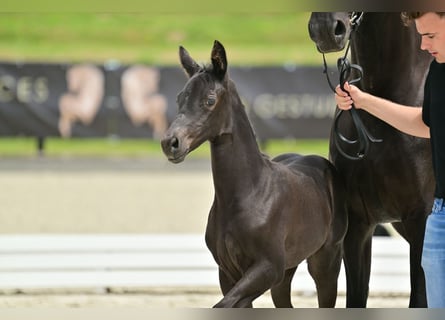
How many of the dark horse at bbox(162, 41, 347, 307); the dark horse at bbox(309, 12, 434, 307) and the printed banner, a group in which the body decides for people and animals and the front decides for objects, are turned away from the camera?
0

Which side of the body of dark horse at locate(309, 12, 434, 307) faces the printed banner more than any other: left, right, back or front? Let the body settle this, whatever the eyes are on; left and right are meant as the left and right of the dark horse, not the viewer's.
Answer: right

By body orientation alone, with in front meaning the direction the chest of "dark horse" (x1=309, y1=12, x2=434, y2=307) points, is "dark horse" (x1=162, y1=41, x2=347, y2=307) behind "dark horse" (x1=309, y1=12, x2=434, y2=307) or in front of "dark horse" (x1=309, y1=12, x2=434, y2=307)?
in front

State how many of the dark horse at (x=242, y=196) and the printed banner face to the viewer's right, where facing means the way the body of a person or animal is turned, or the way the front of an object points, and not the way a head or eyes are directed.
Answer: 0

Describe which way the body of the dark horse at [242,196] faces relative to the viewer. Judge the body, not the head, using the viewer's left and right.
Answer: facing the viewer and to the left of the viewer

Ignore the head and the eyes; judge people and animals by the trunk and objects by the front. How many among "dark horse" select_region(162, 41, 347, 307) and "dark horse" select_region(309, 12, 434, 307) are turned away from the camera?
0

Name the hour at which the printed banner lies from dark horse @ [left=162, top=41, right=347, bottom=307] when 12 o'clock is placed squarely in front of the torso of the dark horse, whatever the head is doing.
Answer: The printed banner is roughly at 4 o'clock from the dark horse.

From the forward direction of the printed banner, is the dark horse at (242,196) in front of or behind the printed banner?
in front

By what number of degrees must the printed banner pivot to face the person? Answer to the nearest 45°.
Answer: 0° — it already faces them

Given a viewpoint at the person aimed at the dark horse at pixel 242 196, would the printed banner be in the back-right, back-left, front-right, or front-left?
front-right

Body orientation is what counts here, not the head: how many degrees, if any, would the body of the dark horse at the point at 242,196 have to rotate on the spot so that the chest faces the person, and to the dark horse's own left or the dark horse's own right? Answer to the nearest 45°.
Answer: approximately 90° to the dark horse's own left

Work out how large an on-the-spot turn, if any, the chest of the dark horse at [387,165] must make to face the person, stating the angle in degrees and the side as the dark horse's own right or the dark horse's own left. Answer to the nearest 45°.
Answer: approximately 45° to the dark horse's own left

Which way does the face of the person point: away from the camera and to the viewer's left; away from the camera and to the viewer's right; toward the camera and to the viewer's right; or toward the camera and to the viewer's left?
toward the camera and to the viewer's left

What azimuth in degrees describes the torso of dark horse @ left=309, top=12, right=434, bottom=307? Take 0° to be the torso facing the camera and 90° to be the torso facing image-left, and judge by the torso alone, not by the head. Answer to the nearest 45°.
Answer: approximately 45°

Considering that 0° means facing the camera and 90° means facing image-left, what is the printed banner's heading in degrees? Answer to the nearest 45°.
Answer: approximately 0°
